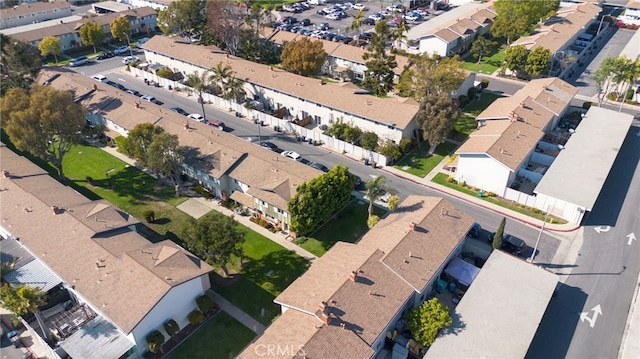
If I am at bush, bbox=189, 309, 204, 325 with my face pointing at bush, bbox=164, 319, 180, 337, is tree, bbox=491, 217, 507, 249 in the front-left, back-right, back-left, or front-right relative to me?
back-left

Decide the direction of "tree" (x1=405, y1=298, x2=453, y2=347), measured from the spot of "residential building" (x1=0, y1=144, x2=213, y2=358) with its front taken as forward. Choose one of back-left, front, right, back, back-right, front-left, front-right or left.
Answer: right

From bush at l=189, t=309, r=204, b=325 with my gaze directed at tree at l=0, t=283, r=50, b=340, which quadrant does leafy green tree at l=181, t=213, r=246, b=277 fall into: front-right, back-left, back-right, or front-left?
back-right

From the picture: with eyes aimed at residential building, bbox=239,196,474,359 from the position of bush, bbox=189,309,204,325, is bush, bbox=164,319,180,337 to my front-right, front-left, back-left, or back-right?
back-right

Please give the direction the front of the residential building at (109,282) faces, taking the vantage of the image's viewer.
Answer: facing away from the viewer and to the right of the viewer

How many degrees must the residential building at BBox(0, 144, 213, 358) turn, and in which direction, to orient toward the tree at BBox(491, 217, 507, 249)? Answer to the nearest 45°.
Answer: approximately 45° to its right

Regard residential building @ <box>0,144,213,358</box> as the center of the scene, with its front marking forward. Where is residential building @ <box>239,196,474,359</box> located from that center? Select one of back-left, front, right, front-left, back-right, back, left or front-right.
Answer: right

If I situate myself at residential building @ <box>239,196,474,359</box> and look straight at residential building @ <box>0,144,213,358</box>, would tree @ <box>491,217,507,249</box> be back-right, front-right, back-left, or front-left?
back-right
